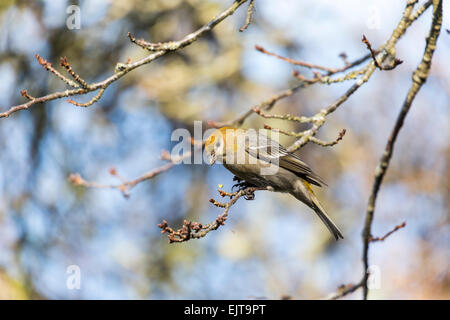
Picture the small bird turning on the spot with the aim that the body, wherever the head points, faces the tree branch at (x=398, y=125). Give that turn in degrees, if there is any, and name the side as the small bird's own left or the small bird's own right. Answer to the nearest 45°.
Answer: approximately 135° to the small bird's own left

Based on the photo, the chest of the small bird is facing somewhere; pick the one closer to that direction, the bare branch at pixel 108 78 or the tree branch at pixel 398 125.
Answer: the bare branch

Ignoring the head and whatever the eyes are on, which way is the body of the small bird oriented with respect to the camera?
to the viewer's left
